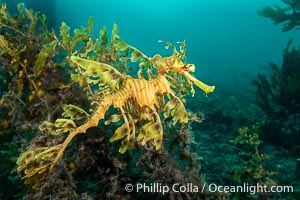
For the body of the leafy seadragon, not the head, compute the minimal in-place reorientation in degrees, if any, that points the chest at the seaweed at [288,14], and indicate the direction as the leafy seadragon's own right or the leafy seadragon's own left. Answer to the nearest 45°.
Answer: approximately 45° to the leafy seadragon's own left

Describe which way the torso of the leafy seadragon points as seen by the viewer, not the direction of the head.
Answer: to the viewer's right

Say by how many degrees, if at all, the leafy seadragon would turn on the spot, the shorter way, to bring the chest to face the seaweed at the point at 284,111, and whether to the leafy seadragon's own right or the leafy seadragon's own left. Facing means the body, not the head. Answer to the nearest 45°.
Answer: approximately 45° to the leafy seadragon's own left
